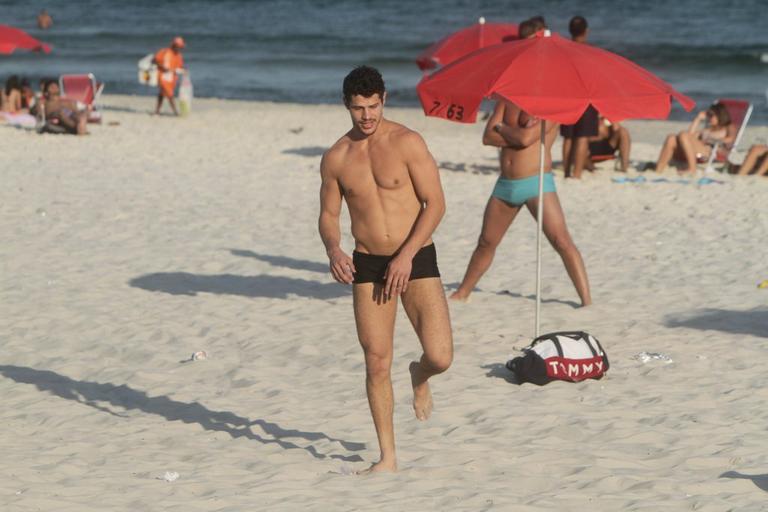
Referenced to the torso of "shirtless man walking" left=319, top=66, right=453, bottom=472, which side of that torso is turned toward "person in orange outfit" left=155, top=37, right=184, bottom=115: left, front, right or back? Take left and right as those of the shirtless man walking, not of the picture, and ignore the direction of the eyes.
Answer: back

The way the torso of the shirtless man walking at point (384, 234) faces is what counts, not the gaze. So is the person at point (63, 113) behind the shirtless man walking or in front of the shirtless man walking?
behind

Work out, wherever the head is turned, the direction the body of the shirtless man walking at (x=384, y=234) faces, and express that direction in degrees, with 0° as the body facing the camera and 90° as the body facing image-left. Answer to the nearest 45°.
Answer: approximately 0°

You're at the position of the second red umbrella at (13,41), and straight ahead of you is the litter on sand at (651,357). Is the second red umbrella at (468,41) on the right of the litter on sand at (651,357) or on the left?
left

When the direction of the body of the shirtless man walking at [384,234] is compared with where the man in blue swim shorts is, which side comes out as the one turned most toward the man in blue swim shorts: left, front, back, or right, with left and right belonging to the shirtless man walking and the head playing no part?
back
